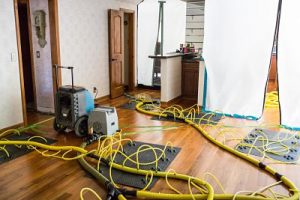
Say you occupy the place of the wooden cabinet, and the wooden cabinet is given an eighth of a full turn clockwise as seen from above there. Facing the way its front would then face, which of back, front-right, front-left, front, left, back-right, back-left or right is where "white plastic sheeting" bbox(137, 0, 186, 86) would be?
right

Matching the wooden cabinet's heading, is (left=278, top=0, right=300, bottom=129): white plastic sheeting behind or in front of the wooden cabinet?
in front

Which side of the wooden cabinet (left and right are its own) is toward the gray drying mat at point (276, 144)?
front

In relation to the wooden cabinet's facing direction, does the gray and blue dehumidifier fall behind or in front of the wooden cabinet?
in front

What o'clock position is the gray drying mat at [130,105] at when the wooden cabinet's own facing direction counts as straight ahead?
The gray drying mat is roughly at 2 o'clock from the wooden cabinet.

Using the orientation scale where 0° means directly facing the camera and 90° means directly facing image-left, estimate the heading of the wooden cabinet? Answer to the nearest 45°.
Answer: approximately 0°

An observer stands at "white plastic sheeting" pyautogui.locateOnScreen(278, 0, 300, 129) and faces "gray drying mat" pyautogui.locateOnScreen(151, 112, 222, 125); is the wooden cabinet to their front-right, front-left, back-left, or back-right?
front-right

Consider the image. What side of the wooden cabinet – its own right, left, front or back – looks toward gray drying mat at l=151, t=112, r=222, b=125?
front
